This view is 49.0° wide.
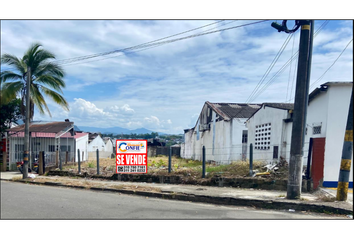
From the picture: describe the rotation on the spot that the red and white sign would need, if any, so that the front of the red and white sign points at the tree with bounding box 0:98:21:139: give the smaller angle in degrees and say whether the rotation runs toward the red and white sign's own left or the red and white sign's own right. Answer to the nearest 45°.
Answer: approximately 135° to the red and white sign's own right

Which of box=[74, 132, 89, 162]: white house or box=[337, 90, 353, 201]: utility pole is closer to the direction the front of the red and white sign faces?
the utility pole

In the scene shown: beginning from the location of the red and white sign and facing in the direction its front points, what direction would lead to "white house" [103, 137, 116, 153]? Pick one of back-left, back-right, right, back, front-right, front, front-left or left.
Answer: back

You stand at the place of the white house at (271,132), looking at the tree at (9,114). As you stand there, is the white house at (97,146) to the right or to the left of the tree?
right

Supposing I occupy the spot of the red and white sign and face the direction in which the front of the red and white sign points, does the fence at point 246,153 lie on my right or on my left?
on my left

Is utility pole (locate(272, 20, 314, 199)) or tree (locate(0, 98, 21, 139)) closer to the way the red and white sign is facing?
the utility pole

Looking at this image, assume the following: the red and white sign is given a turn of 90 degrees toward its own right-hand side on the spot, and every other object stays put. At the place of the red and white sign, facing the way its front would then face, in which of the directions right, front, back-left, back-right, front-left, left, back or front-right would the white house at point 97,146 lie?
right

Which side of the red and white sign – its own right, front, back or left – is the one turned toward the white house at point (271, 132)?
left

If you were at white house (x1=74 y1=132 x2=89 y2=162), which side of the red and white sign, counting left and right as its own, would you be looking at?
back

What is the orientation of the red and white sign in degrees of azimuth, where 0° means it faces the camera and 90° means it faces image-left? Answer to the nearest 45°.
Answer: approximately 0°

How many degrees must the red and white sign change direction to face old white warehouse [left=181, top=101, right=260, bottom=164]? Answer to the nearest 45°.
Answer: approximately 135° to its left

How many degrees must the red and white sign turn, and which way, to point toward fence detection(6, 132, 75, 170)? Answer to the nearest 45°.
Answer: approximately 135° to its right
